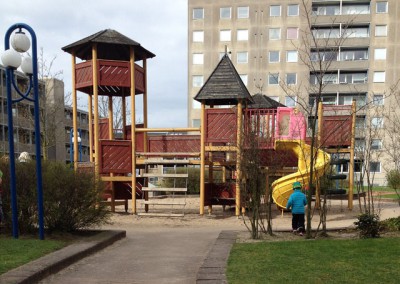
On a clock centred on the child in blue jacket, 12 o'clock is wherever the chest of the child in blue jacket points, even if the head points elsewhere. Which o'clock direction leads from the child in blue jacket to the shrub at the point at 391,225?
The shrub is roughly at 3 o'clock from the child in blue jacket.

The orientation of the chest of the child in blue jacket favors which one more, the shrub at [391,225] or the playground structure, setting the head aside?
the playground structure

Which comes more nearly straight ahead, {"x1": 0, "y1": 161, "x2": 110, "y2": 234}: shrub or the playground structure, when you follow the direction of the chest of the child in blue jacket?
the playground structure

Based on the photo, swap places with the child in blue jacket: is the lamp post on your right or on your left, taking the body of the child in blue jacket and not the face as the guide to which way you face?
on your left

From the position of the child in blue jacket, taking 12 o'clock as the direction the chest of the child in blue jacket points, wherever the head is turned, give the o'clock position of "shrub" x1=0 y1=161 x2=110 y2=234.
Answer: The shrub is roughly at 8 o'clock from the child in blue jacket.

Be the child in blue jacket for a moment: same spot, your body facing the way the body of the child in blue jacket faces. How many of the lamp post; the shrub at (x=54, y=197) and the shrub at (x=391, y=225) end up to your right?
1

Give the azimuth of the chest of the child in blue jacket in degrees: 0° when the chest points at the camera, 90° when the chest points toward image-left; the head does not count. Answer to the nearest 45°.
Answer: approximately 180°
